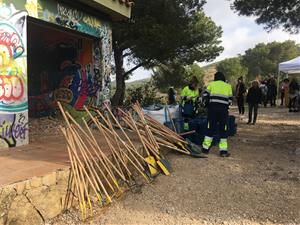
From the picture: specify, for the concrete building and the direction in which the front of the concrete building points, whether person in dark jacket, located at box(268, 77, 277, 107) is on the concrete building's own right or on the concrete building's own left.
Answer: on the concrete building's own left

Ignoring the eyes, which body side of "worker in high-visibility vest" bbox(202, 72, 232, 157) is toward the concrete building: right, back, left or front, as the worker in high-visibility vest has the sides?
left

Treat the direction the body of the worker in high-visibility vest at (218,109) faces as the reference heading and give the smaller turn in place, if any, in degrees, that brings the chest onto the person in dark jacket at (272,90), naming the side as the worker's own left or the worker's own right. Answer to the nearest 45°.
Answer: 0° — they already face them

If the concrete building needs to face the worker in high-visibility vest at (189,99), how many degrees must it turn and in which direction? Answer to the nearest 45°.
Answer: approximately 45° to its left

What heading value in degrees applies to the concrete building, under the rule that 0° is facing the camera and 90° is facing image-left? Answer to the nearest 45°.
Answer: approximately 315°

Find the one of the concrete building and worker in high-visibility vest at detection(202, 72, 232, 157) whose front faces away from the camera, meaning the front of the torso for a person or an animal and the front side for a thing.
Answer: the worker in high-visibility vest

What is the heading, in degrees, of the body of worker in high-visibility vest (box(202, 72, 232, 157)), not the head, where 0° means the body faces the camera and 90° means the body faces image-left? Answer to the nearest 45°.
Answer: approximately 180°

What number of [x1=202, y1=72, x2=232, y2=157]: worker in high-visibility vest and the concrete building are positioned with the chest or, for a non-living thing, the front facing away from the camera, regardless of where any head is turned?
1
